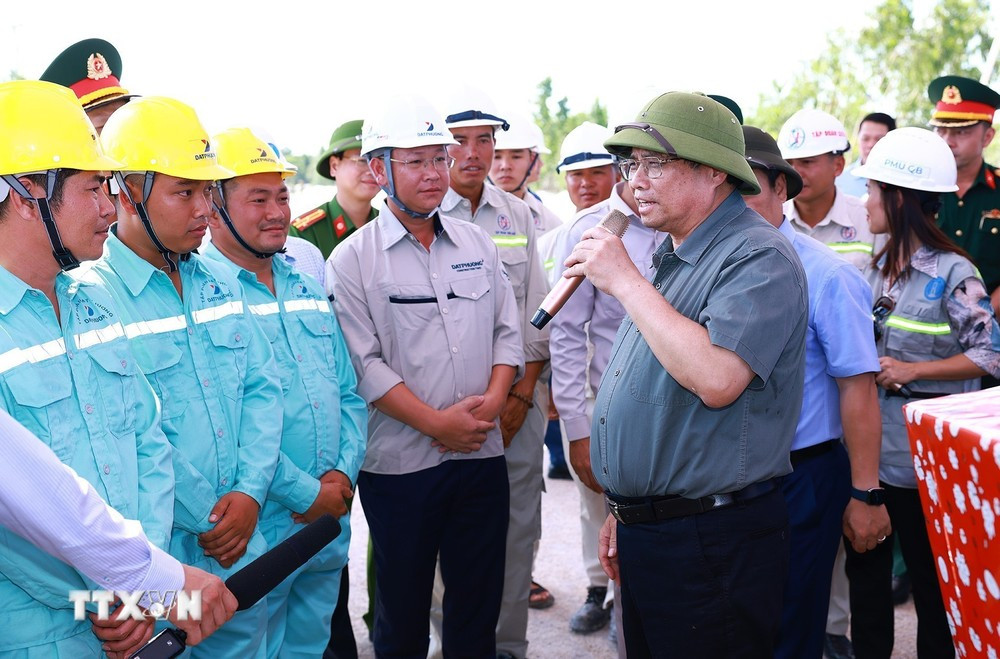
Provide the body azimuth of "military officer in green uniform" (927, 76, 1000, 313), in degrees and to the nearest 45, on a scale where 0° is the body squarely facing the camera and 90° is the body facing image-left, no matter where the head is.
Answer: approximately 45°

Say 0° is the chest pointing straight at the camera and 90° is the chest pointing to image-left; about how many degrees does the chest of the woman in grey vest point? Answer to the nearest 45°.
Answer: approximately 45°

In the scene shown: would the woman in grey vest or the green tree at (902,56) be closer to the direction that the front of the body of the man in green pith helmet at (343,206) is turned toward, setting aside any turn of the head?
the woman in grey vest

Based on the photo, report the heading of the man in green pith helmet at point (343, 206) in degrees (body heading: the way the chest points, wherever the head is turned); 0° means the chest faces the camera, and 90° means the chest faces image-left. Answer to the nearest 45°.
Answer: approximately 315°

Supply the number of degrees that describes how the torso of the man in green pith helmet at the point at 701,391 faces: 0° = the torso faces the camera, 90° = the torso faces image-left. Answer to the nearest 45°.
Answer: approximately 45°

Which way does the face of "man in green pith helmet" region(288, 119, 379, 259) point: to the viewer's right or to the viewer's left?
to the viewer's right

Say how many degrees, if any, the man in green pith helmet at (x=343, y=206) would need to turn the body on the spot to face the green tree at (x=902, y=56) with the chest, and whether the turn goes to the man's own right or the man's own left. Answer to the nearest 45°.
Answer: approximately 90° to the man's own left

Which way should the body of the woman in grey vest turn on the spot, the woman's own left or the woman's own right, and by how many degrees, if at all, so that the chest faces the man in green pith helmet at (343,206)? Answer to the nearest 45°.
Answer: approximately 45° to the woman's own right

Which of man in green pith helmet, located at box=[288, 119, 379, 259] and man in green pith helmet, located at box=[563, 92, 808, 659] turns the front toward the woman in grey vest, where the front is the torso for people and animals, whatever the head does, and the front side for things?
man in green pith helmet, located at box=[288, 119, 379, 259]

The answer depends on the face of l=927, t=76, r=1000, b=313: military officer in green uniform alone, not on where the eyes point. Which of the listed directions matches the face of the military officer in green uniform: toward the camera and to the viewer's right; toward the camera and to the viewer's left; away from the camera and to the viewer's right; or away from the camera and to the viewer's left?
toward the camera and to the viewer's left

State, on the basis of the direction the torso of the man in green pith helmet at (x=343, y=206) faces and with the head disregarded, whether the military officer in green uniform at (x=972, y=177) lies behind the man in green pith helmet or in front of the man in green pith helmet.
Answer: in front
